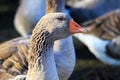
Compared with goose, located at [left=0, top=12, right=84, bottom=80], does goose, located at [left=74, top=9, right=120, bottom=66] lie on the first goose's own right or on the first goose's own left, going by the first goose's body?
on the first goose's own left

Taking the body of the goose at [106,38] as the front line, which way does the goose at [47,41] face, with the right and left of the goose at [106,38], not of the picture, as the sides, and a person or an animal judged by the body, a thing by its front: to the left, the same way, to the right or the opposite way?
the same way

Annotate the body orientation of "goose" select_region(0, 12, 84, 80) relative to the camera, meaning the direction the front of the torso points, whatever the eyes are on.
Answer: to the viewer's right

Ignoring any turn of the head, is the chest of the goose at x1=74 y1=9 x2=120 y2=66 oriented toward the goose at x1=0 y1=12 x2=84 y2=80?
no
